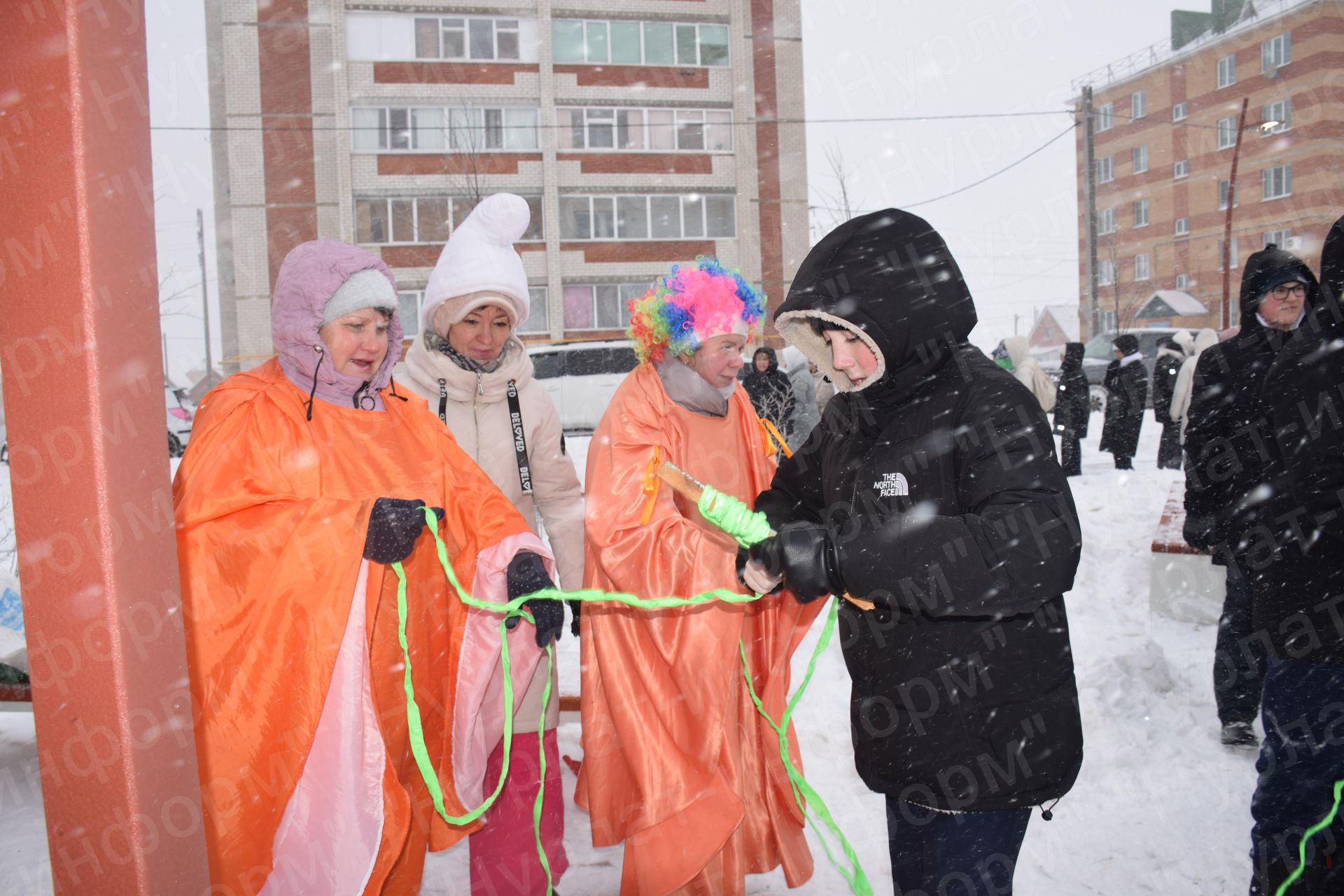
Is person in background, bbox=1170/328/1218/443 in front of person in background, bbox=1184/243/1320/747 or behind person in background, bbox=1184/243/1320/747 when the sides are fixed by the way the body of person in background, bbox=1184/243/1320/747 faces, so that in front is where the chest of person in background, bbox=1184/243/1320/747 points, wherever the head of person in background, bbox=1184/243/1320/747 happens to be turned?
behind

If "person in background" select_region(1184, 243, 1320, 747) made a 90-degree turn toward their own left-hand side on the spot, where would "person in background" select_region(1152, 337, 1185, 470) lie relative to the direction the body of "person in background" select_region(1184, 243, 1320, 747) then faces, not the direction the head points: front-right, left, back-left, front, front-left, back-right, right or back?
front-left
